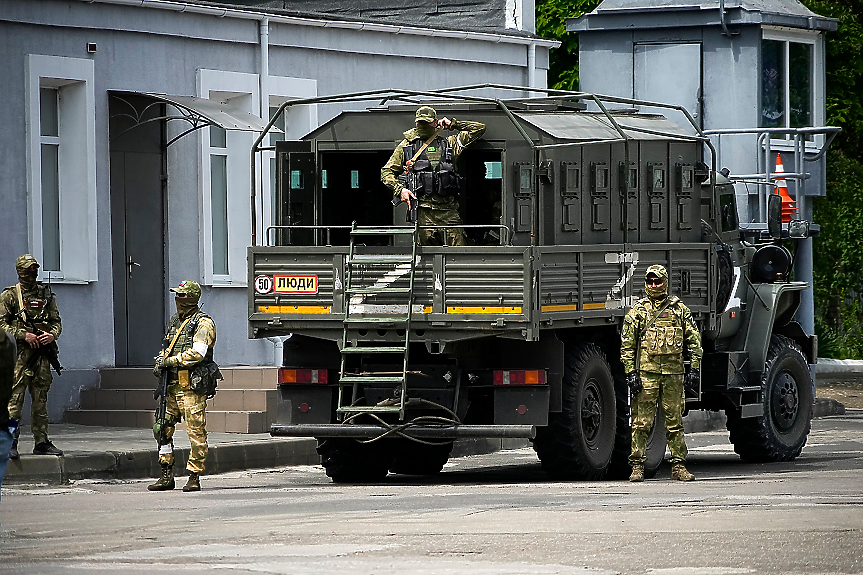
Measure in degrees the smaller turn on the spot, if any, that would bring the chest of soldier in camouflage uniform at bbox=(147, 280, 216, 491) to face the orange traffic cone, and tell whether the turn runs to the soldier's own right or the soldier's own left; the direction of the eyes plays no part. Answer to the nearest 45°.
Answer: approximately 180°

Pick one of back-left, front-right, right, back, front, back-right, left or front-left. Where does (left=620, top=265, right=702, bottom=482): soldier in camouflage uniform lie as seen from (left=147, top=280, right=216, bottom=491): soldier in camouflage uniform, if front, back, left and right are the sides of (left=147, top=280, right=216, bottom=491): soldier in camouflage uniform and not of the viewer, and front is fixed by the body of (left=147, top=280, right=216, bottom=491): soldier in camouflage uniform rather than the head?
back-left

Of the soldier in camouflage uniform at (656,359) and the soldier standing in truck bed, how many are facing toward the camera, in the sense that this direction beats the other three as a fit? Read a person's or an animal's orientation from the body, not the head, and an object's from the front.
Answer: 2

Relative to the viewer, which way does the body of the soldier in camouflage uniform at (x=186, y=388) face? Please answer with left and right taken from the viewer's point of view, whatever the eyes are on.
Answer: facing the viewer and to the left of the viewer

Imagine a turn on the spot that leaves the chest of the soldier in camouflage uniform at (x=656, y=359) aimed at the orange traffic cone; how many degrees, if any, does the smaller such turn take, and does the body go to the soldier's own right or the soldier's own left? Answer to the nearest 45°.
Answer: approximately 180°

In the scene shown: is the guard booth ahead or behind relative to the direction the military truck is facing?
ahead

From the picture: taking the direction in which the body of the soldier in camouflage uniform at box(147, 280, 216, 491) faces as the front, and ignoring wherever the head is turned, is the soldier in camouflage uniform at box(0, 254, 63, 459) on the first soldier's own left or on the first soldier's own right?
on the first soldier's own right

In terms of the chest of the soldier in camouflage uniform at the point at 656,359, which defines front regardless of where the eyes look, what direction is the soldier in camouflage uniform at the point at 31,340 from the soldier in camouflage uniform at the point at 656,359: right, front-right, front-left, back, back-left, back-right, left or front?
right

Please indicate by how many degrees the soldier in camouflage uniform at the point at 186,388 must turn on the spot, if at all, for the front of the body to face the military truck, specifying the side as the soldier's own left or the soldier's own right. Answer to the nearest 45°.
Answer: approximately 135° to the soldier's own left

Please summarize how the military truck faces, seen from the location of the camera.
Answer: facing away from the viewer and to the right of the viewer

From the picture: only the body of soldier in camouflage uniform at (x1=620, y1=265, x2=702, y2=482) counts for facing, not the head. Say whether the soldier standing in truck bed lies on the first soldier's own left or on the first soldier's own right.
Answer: on the first soldier's own right

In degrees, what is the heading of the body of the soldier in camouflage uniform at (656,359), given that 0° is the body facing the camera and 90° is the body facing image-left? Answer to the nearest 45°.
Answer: approximately 0°
